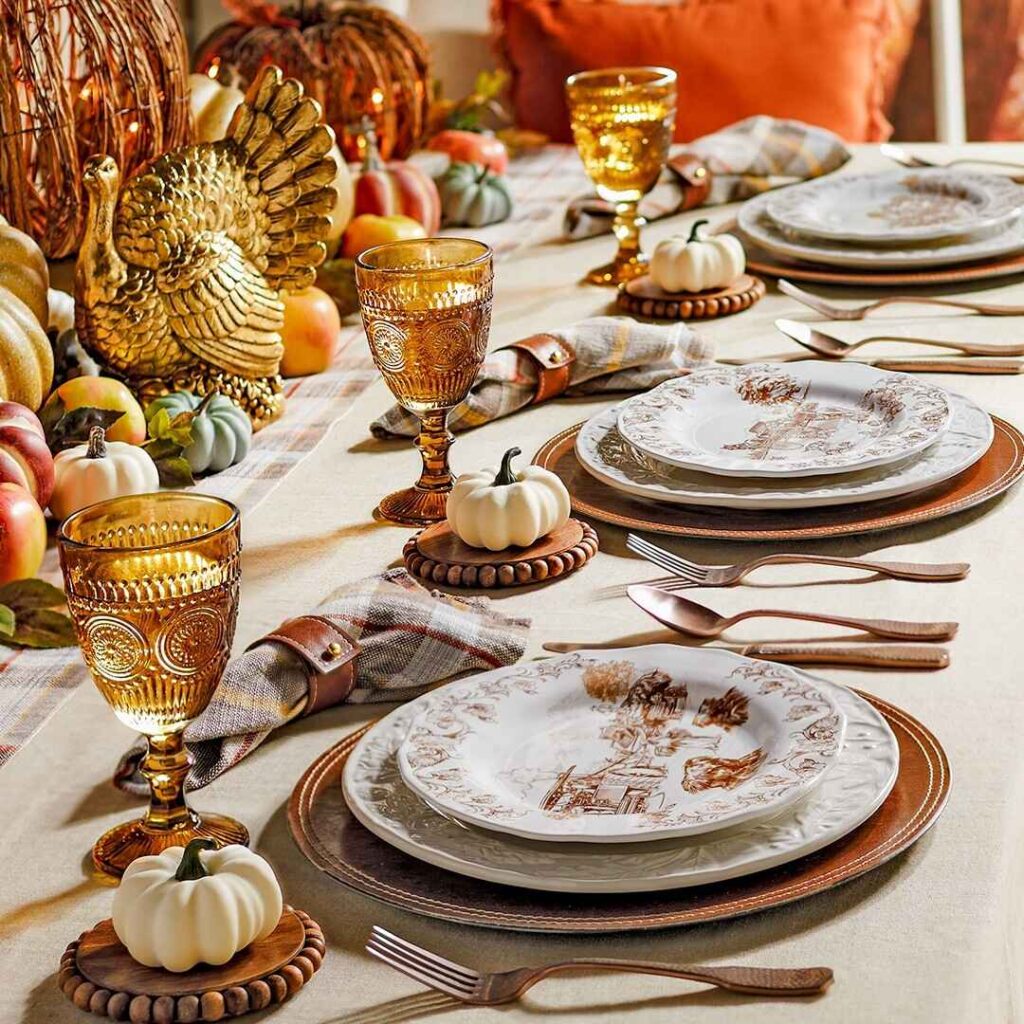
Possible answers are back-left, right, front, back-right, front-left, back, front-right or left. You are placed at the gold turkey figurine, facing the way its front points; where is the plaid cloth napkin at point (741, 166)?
back-right

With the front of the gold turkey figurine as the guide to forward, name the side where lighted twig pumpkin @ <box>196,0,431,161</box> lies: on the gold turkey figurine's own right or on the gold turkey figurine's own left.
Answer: on the gold turkey figurine's own right

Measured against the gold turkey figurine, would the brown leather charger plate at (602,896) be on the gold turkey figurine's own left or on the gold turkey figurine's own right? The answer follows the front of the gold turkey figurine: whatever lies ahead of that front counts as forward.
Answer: on the gold turkey figurine's own left

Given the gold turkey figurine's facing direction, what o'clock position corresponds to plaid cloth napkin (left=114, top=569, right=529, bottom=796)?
The plaid cloth napkin is roughly at 9 o'clock from the gold turkey figurine.

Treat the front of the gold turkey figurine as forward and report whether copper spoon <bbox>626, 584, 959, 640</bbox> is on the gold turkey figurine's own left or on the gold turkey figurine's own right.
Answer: on the gold turkey figurine's own left

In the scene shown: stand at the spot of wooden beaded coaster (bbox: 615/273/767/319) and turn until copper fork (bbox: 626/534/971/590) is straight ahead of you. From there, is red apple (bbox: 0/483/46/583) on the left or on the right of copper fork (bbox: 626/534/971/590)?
right

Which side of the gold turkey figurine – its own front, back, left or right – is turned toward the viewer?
left

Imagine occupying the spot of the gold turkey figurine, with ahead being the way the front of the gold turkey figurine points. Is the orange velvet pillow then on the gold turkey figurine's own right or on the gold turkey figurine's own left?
on the gold turkey figurine's own right

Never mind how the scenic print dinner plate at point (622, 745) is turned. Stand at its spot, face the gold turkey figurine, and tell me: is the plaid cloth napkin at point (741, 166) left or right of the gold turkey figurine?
right
